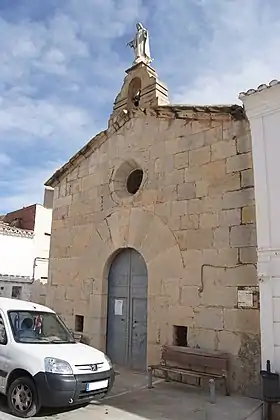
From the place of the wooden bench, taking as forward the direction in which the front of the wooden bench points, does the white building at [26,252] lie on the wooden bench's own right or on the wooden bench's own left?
on the wooden bench's own right

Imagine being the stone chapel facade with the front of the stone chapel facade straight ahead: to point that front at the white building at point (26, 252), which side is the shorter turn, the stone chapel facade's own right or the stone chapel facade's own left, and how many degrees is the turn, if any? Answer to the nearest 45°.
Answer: approximately 90° to the stone chapel facade's own right

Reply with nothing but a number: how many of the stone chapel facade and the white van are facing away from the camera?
0

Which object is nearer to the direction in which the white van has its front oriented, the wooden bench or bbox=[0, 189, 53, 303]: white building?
the wooden bench

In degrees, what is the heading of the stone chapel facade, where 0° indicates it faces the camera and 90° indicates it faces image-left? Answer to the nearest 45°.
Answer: approximately 45°

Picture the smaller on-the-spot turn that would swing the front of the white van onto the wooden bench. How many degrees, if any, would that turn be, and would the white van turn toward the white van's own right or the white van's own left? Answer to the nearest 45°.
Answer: approximately 90° to the white van's own left

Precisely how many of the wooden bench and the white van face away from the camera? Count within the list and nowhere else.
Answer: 0

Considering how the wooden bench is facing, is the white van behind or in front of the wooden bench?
in front

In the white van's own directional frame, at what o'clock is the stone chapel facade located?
The stone chapel facade is roughly at 9 o'clock from the white van.
